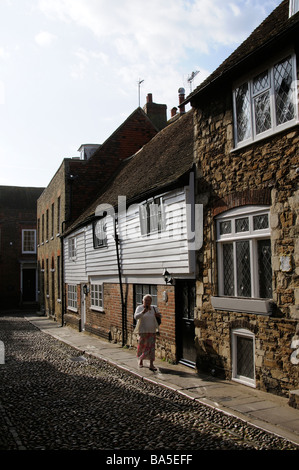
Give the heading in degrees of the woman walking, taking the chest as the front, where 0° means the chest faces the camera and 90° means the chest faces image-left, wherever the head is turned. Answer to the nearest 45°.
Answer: approximately 0°

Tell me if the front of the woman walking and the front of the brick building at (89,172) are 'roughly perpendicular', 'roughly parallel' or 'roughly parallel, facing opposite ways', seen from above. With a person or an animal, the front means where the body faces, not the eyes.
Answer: roughly perpendicular

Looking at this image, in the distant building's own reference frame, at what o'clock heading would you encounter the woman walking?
The woman walking is roughly at 12 o'clock from the distant building.

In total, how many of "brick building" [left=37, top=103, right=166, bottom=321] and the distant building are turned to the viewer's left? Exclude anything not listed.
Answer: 1

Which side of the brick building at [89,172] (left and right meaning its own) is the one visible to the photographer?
left
